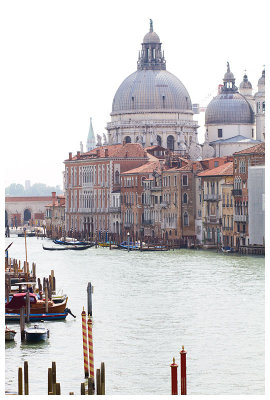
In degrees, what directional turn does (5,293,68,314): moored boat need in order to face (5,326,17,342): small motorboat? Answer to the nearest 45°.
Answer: approximately 90° to its right

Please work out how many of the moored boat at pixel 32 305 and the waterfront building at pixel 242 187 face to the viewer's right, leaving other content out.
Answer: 1

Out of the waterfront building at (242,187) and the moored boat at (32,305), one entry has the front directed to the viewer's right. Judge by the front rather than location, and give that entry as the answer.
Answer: the moored boat

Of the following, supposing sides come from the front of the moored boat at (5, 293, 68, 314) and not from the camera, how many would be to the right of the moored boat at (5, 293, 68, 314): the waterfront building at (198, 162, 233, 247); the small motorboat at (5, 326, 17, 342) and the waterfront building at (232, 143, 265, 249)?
1

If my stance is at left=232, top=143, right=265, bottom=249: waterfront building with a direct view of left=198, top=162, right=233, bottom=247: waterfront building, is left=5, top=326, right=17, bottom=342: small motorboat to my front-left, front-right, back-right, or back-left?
back-left

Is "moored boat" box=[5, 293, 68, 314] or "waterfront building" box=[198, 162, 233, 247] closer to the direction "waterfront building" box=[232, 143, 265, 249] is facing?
the moored boat

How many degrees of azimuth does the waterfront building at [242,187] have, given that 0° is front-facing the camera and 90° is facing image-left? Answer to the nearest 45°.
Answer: approximately 45°

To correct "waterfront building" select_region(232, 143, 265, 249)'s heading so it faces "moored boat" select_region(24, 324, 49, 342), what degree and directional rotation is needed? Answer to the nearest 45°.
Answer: approximately 45° to its left

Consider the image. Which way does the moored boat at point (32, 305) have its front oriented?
to the viewer's right
